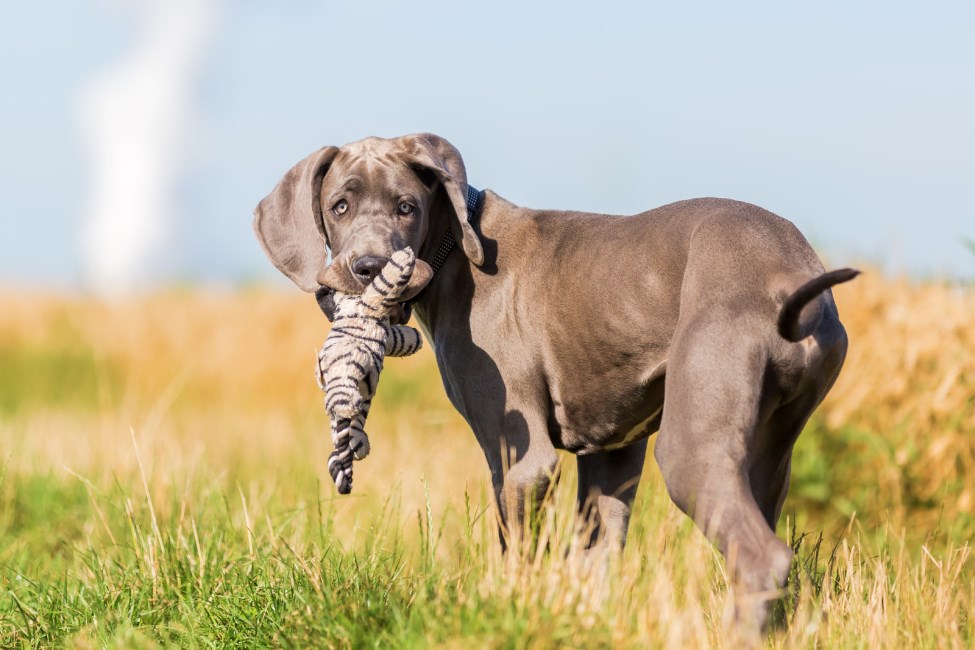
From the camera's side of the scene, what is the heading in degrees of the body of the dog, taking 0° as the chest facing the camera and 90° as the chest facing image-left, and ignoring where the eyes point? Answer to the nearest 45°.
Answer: approximately 135°
